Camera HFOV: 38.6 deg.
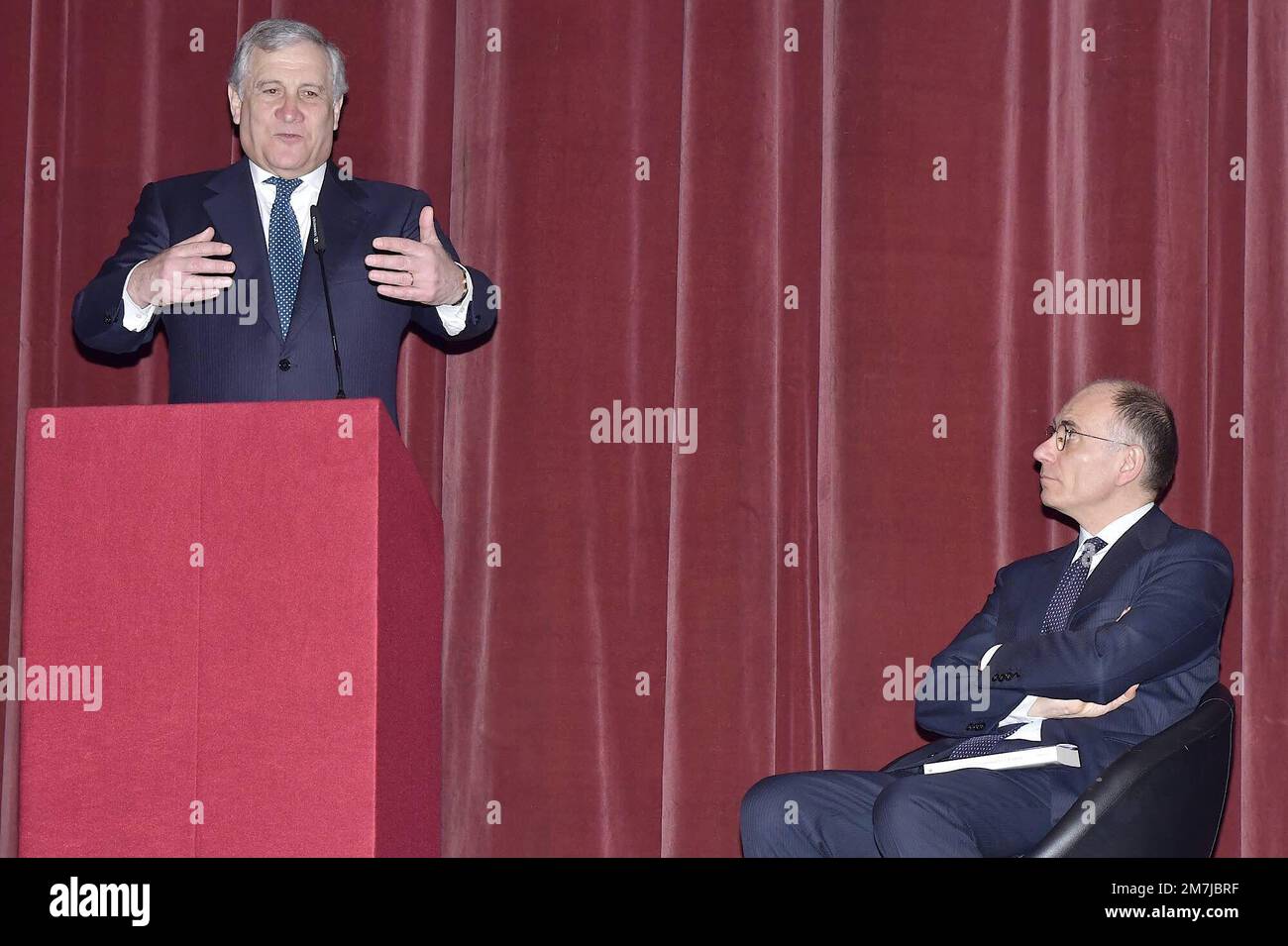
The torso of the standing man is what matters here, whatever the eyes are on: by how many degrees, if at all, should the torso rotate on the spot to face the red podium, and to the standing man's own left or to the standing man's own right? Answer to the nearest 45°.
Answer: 0° — they already face it

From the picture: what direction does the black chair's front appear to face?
to the viewer's left

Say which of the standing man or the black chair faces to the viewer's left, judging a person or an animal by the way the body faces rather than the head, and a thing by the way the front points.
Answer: the black chair

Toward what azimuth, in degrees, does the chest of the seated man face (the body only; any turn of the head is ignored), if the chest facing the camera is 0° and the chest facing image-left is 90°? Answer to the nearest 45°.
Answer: approximately 45°
